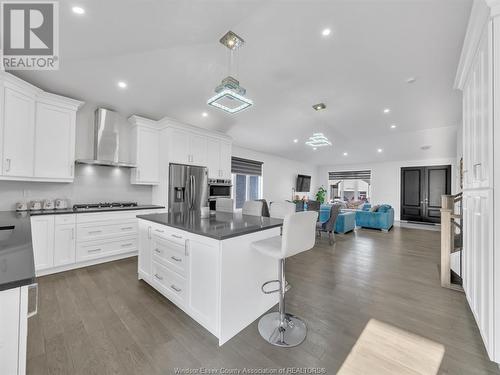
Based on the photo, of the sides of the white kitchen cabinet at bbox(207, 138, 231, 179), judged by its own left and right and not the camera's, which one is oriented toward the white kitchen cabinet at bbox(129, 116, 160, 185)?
right

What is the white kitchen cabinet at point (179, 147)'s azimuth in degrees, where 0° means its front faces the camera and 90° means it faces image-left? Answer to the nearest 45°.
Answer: approximately 315°

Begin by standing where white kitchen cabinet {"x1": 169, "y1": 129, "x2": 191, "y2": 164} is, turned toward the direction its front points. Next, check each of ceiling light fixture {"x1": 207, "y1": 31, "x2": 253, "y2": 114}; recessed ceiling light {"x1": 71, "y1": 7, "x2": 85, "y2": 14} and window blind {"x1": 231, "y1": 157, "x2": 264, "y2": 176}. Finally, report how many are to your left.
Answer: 1

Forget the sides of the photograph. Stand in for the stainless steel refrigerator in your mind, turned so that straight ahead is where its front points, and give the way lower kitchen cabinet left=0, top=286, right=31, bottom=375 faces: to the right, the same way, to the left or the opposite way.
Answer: to the left

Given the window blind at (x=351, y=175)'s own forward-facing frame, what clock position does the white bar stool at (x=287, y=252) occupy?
The white bar stool is roughly at 12 o'clock from the window blind.

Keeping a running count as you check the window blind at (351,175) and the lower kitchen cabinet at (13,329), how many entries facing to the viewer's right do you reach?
1

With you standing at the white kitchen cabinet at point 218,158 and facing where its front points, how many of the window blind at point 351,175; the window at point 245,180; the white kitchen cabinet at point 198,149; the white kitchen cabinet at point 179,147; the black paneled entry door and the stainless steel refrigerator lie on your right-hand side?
3

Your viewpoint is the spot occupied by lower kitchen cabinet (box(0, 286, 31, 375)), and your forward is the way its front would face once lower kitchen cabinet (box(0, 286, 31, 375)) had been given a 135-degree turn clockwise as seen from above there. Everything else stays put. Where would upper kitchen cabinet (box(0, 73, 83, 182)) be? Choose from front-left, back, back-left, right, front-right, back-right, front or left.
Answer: back-right

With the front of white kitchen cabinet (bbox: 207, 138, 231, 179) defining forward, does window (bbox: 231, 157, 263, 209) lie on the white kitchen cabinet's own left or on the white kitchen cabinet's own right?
on the white kitchen cabinet's own left

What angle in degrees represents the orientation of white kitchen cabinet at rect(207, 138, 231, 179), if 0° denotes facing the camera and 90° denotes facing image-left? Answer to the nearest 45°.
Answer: approximately 315°

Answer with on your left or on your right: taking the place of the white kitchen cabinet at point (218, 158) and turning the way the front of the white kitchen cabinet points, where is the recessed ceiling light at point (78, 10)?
on your right

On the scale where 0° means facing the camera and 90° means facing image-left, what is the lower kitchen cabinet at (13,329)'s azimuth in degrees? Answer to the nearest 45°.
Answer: approximately 270°

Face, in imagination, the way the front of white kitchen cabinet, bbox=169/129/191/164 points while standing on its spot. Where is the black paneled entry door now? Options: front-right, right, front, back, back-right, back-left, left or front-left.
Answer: front-left

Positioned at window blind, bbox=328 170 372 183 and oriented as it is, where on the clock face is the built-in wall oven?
The built-in wall oven is roughly at 1 o'clock from the window blind.

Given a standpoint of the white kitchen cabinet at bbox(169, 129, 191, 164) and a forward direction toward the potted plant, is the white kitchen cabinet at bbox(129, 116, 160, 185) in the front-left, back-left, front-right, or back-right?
back-left
